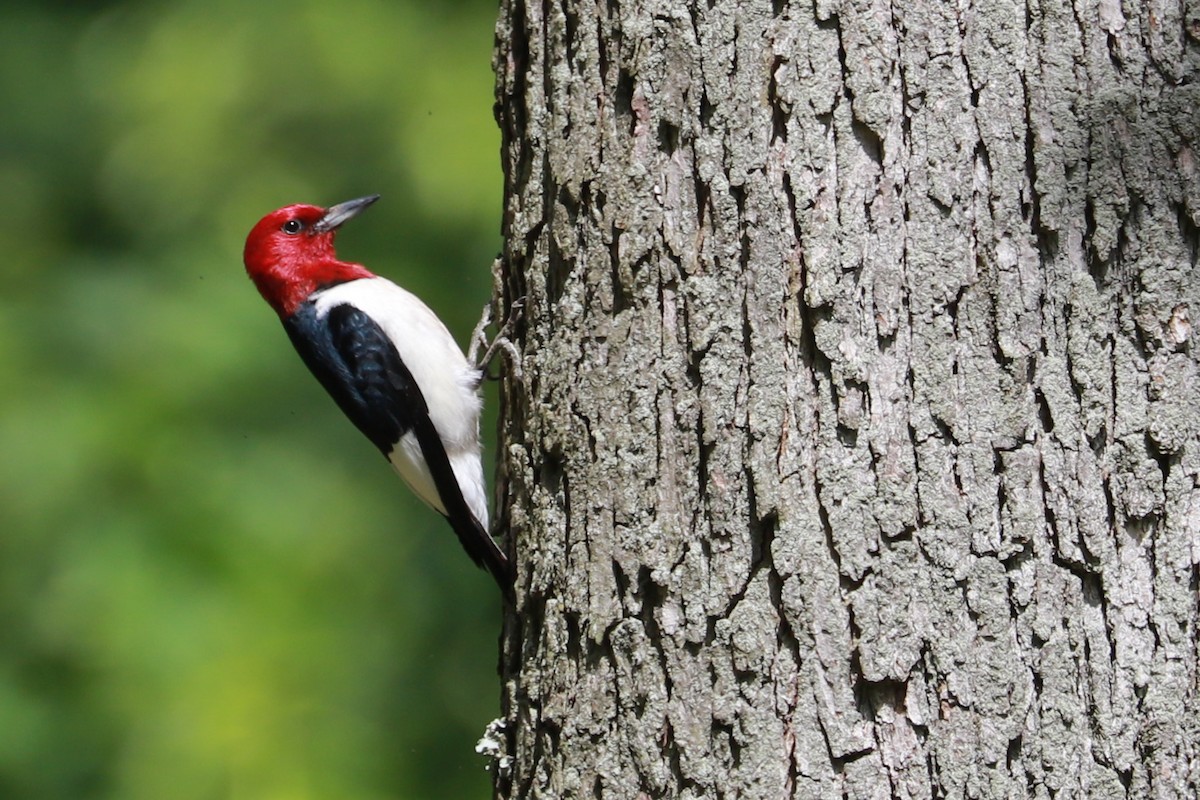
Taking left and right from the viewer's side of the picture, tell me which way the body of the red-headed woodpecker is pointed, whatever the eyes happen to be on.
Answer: facing to the right of the viewer
